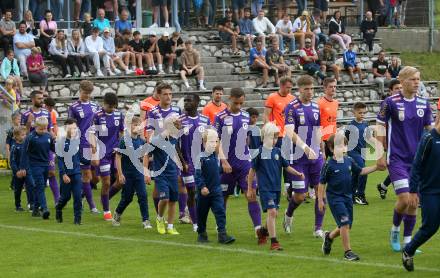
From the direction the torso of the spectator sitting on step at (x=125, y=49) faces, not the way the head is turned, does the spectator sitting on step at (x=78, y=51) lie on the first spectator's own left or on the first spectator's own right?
on the first spectator's own right

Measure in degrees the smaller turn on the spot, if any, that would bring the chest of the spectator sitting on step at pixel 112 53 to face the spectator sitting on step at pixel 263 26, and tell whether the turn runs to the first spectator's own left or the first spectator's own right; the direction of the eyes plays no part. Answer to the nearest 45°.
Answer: approximately 90° to the first spectator's own left

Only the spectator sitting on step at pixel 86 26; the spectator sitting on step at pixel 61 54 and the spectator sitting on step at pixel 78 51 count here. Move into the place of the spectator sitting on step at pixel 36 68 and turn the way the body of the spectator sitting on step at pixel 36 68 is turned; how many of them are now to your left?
3

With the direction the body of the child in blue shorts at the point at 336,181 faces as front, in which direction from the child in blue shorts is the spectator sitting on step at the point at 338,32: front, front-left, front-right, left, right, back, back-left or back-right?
back-left

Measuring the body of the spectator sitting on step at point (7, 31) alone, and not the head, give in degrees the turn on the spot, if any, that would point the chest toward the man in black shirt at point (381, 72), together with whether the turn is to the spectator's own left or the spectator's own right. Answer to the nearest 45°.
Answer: approximately 90° to the spectator's own left

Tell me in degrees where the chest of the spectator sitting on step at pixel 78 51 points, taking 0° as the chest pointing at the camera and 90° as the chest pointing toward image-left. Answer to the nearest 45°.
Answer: approximately 315°

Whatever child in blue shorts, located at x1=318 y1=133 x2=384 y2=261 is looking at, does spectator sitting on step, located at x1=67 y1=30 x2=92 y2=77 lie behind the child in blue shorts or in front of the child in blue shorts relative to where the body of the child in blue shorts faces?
behind

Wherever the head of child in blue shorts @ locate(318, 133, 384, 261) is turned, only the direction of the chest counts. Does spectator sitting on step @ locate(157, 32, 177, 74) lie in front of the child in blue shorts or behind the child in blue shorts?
behind

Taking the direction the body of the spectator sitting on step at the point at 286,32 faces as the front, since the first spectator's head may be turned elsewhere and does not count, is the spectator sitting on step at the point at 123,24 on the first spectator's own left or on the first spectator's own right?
on the first spectator's own right

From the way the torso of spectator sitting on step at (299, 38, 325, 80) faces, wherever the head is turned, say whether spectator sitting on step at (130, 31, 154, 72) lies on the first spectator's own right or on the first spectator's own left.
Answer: on the first spectator's own right
